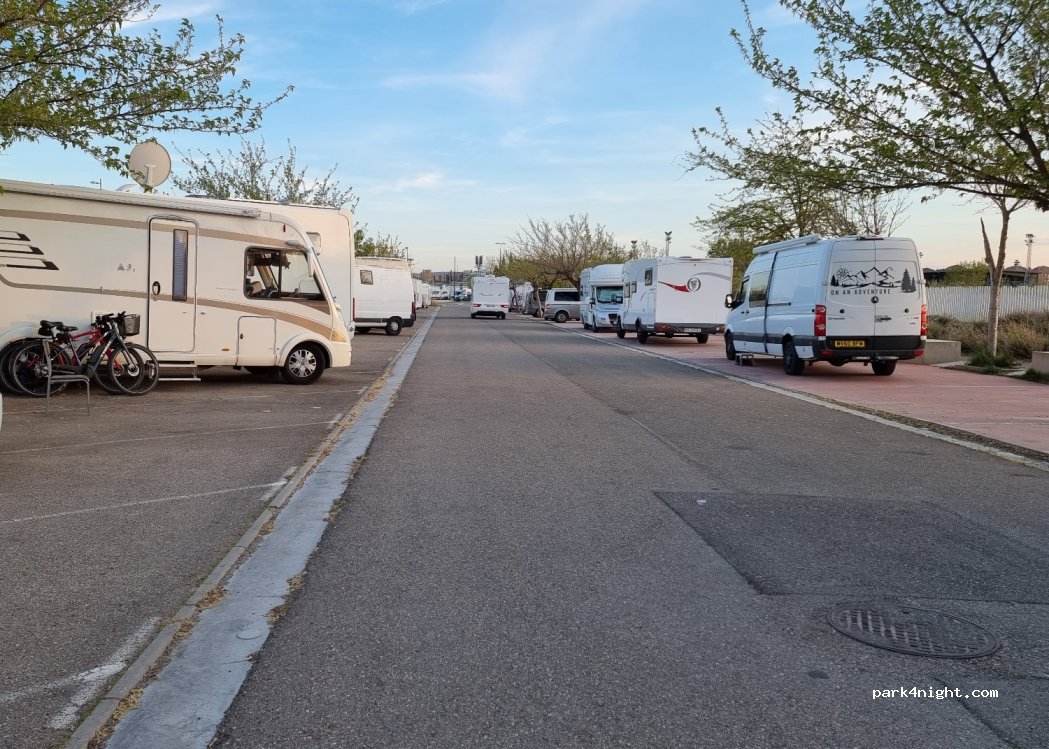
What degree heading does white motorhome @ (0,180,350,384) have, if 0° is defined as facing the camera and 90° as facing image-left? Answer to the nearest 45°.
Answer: approximately 270°

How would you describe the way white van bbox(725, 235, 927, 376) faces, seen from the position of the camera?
facing away from the viewer and to the left of the viewer

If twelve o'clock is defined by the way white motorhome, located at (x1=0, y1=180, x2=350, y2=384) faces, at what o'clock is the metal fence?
The metal fence is roughly at 11 o'clock from the white motorhome.

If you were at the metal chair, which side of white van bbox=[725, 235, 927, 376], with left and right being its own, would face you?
left

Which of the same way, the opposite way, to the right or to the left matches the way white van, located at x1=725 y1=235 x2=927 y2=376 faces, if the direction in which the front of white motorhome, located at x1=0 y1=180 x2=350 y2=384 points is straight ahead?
to the left

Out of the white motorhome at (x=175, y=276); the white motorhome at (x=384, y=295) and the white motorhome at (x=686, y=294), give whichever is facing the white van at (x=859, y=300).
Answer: the white motorhome at (x=175, y=276)

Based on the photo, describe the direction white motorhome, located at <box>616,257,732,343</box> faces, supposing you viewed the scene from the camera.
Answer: facing away from the viewer and to the left of the viewer

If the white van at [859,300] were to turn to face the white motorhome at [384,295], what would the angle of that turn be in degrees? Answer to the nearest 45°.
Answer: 0° — it already faces it

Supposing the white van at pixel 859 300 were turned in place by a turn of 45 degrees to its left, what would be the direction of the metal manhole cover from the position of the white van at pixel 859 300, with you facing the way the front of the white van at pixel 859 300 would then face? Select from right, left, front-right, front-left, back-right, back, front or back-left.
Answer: left
